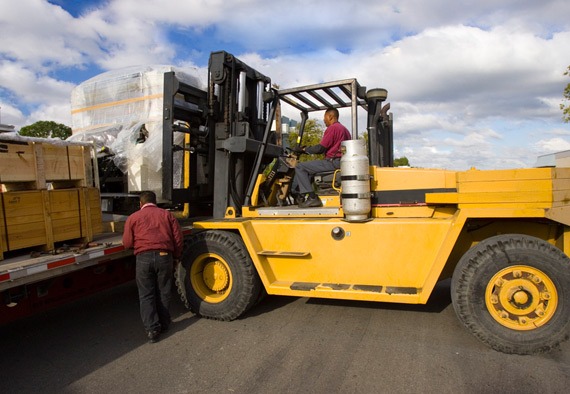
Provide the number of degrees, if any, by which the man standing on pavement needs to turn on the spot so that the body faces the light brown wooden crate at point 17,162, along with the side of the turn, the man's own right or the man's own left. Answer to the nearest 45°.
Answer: approximately 90° to the man's own left

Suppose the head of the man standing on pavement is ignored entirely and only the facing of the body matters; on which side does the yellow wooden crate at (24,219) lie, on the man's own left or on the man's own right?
on the man's own left

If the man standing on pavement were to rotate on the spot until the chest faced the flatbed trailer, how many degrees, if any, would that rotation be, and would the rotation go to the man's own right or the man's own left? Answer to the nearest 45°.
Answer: approximately 90° to the man's own left

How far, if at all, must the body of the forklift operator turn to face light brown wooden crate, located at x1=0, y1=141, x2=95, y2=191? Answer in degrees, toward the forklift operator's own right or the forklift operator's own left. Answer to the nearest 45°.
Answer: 0° — they already face it

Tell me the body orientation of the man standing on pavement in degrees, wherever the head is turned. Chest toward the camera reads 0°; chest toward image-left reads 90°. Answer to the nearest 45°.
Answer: approximately 180°

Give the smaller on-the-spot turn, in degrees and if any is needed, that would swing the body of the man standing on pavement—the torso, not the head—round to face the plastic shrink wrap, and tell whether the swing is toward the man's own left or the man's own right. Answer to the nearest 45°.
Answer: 0° — they already face it

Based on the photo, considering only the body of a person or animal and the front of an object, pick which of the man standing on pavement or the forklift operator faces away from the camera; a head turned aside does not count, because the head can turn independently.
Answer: the man standing on pavement

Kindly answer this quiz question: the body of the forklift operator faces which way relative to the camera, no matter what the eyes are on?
to the viewer's left

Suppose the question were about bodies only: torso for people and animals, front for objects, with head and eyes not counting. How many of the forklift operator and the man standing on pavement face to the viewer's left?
1
